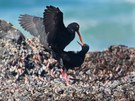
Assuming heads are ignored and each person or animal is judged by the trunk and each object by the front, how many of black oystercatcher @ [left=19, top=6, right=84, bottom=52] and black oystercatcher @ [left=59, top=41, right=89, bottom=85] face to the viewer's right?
2

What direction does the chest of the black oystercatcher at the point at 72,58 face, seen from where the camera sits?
to the viewer's right

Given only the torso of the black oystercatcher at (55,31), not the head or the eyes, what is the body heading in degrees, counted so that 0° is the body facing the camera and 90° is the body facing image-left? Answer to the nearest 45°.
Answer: approximately 270°
